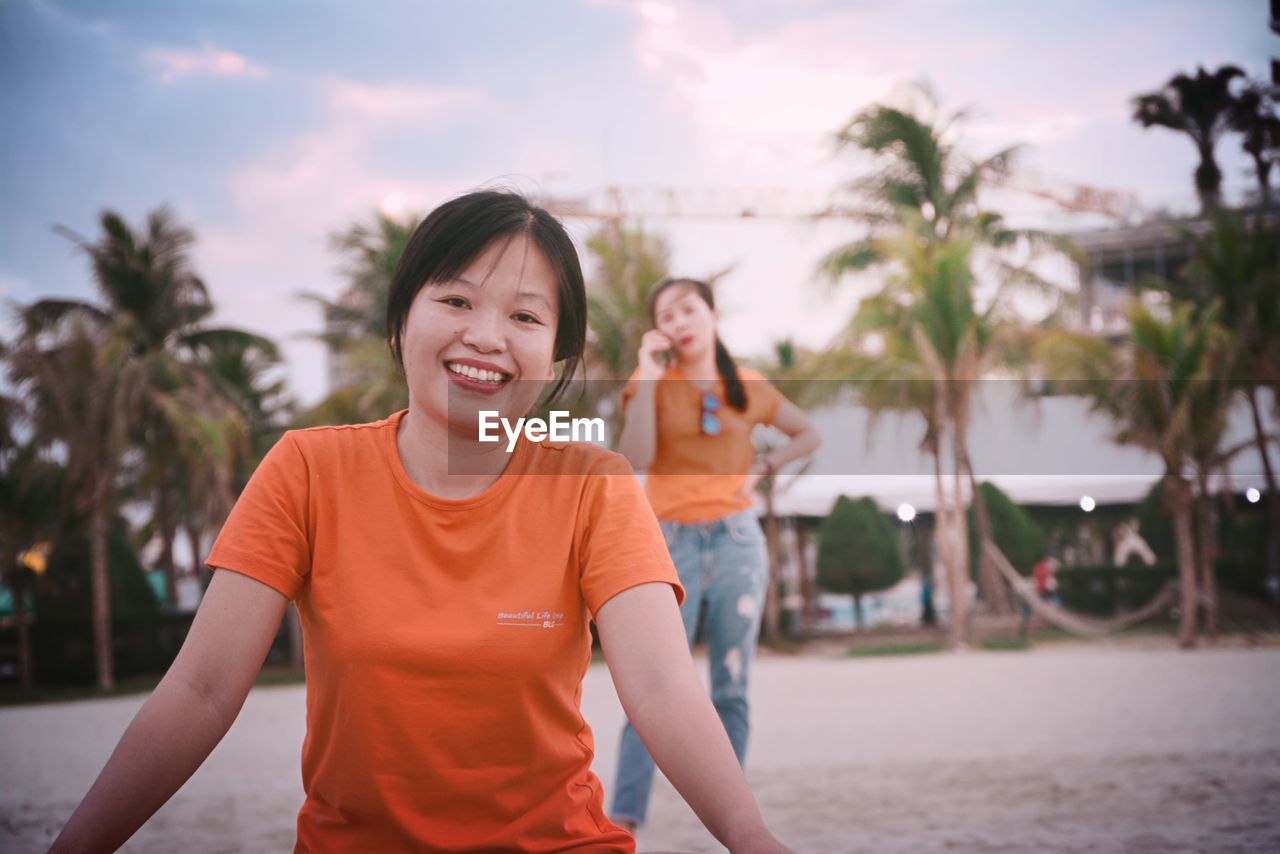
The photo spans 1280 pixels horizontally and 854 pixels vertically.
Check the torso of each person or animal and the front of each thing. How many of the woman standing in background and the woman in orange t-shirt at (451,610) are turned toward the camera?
2

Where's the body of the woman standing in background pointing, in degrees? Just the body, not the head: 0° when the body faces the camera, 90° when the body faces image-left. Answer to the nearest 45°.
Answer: approximately 0°

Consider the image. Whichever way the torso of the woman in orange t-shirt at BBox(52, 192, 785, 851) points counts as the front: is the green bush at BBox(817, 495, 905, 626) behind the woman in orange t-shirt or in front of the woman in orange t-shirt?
behind

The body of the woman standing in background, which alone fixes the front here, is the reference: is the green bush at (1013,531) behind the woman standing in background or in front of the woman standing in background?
behind

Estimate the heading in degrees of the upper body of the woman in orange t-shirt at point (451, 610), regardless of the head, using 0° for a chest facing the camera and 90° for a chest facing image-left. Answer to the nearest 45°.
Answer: approximately 0°

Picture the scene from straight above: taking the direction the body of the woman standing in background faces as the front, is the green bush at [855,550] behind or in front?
behind
